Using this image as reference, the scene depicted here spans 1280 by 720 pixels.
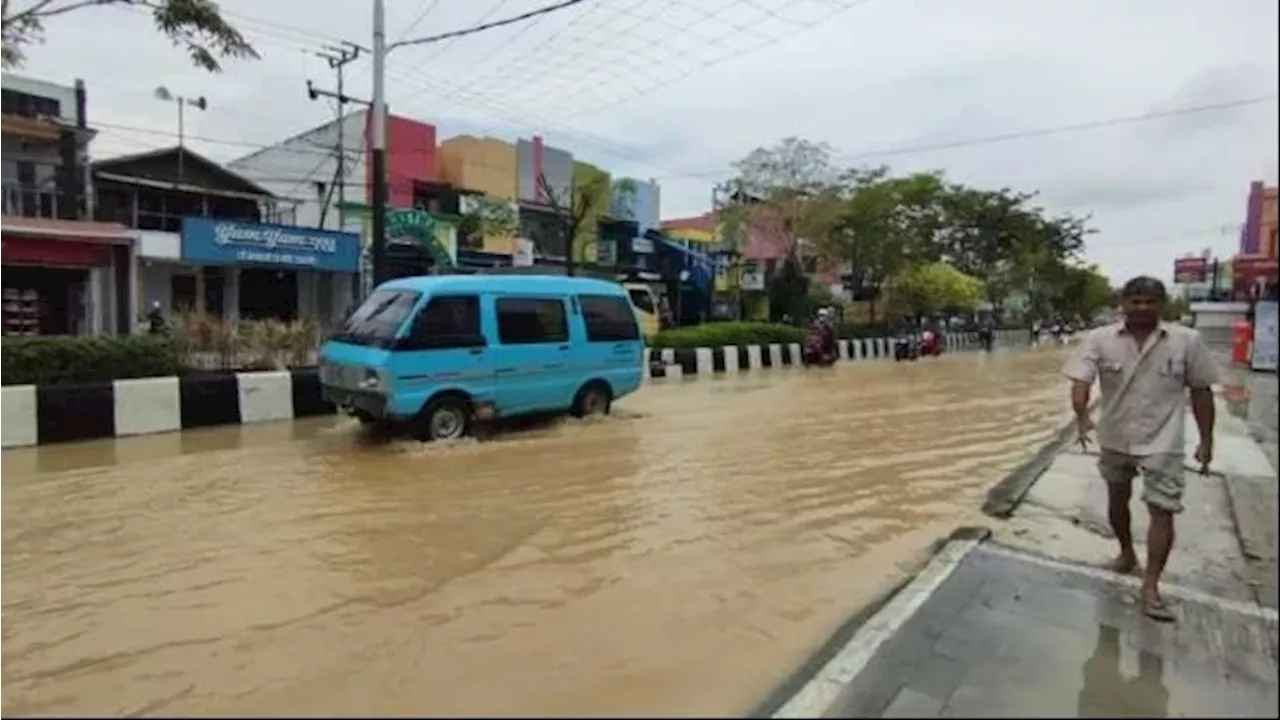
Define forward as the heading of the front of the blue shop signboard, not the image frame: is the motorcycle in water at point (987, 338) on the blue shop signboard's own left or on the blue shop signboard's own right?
on the blue shop signboard's own left

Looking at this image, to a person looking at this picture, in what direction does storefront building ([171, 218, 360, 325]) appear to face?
facing the viewer and to the right of the viewer

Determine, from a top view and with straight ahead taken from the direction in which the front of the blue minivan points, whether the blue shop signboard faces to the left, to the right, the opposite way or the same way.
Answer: to the left

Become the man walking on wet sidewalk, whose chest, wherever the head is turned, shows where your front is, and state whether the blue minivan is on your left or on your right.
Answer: on your right

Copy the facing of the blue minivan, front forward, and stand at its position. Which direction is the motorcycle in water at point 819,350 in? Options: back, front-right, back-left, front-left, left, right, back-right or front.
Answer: back

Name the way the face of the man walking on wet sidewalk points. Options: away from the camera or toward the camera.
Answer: toward the camera

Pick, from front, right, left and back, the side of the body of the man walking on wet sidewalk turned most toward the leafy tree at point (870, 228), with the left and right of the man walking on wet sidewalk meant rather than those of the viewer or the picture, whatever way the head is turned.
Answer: back

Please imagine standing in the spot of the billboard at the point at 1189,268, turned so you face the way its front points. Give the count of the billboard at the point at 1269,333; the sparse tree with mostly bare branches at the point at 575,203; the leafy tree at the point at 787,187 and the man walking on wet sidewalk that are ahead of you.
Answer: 2

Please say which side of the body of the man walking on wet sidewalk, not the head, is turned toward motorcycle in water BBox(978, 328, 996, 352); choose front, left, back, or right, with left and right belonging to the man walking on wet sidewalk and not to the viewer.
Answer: back

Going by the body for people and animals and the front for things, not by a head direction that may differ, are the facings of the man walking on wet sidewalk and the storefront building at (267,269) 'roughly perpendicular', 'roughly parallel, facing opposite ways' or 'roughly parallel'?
roughly perpendicular

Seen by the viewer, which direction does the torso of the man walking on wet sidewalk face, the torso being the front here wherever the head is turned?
toward the camera

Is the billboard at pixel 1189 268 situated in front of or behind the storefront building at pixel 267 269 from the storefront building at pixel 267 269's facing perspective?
in front

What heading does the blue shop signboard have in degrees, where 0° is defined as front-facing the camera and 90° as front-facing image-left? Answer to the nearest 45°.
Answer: approximately 315°

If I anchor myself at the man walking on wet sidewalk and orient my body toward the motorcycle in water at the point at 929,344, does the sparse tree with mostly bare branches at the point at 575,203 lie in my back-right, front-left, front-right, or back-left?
front-left
